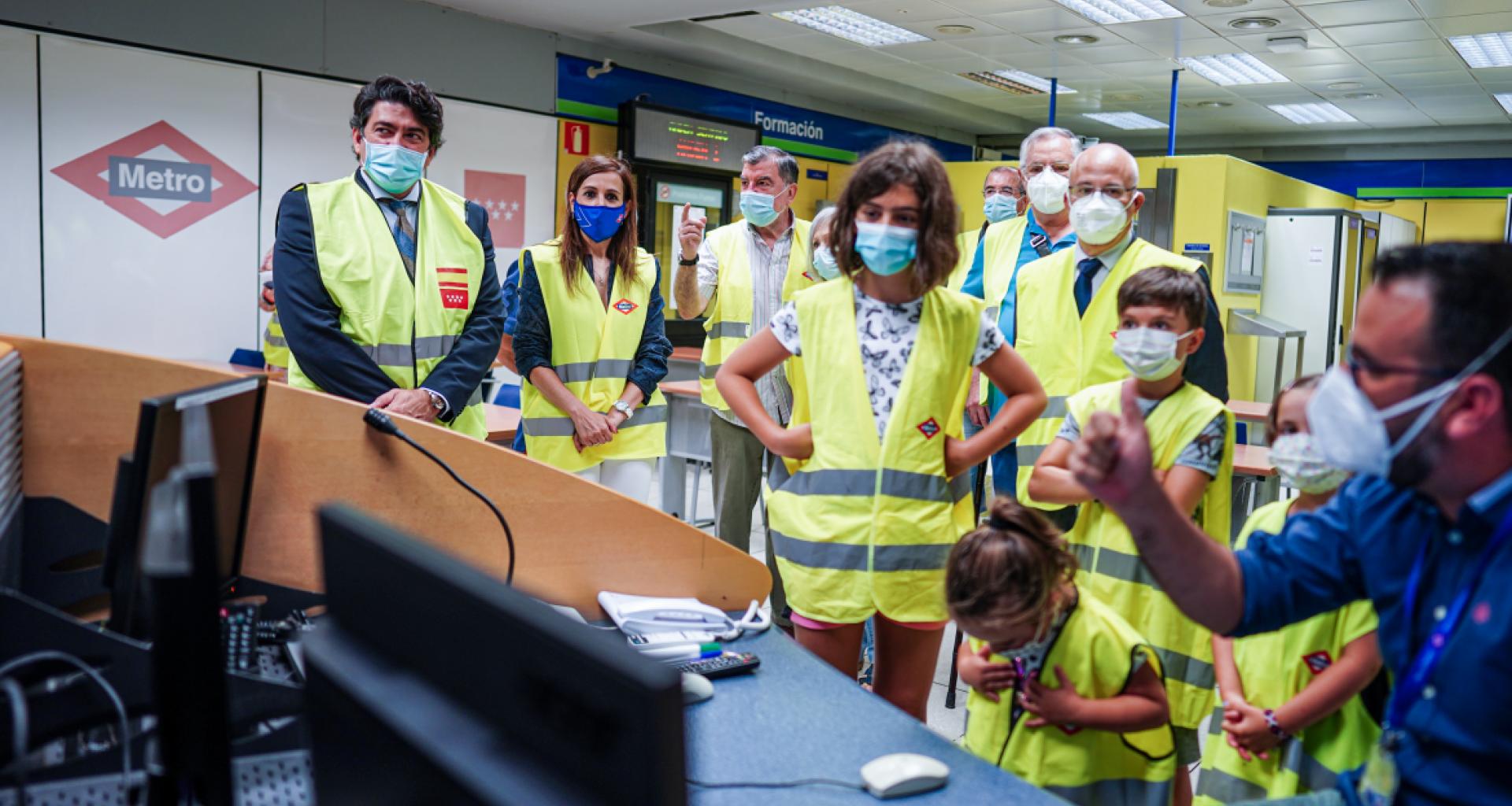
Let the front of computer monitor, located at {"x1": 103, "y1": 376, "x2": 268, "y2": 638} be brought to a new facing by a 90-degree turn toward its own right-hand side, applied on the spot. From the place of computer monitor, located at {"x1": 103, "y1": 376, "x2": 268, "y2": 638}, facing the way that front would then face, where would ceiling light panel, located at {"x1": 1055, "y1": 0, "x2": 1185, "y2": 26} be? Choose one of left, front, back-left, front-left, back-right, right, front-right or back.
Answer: back

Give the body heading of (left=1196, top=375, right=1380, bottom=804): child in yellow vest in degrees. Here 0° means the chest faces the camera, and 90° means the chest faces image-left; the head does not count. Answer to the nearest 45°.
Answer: approximately 45°

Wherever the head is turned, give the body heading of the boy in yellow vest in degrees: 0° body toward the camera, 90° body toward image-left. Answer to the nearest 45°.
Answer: approximately 45°

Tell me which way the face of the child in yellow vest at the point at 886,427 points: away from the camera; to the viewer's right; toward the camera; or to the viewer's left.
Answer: toward the camera

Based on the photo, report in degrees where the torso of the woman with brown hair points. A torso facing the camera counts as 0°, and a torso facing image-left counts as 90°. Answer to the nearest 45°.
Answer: approximately 0°

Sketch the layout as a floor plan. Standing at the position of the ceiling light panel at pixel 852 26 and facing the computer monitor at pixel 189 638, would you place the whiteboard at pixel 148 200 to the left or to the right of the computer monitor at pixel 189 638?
right

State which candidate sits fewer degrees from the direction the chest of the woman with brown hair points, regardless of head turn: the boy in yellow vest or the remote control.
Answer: the remote control

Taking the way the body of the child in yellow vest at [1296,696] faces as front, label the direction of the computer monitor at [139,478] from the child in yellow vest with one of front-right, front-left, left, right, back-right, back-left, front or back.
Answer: front

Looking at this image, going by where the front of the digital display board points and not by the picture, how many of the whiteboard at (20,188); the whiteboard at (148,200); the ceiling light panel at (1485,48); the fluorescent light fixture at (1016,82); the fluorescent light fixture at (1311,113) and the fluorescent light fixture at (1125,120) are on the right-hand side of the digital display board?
2

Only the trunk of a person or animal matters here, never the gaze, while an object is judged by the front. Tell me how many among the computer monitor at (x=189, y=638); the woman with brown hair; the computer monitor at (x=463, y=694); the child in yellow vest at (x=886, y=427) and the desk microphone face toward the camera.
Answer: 2

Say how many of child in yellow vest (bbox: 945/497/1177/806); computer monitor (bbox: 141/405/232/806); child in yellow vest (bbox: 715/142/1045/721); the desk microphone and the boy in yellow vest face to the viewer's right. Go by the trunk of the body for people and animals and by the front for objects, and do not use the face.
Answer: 1
